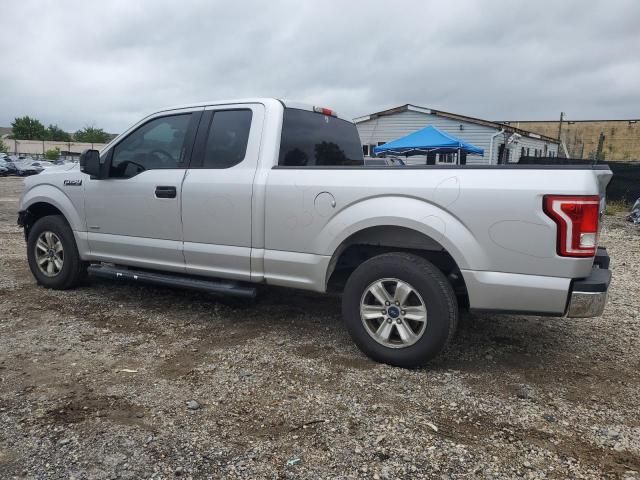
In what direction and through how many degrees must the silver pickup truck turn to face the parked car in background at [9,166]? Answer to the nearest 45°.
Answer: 0° — it already faces it

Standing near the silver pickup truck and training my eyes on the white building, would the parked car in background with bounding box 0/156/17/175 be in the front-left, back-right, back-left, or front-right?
front-left

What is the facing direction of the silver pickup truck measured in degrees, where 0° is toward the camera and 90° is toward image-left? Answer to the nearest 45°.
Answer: approximately 135°

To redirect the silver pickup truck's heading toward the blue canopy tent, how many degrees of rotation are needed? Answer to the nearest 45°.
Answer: approximately 45° to its right

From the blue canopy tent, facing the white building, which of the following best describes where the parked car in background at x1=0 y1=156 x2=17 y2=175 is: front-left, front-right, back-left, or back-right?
front-left

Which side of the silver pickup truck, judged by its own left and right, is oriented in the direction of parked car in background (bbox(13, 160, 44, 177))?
front

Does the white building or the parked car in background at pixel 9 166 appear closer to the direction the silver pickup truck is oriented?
the parked car in background

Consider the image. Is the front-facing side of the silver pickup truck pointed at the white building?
no

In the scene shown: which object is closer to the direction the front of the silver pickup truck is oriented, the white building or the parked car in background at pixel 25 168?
the parked car in background
